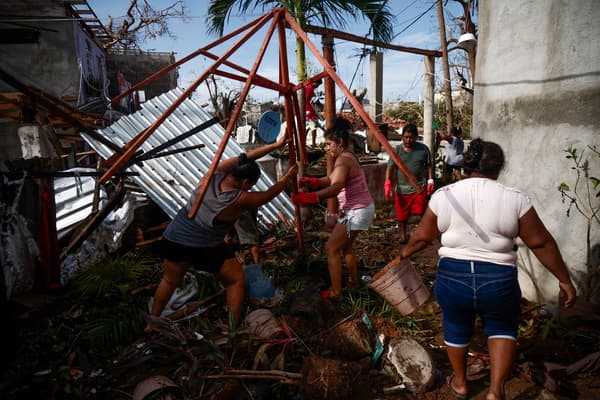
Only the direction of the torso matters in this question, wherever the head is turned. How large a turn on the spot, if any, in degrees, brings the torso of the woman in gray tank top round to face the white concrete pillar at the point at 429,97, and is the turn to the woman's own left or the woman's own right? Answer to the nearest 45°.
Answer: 0° — they already face it

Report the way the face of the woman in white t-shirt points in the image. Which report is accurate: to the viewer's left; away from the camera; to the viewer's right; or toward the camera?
away from the camera

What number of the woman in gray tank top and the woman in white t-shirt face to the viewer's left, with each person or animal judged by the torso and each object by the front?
0

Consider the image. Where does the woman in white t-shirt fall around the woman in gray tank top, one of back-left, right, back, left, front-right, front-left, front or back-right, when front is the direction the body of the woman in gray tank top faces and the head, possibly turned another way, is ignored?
right

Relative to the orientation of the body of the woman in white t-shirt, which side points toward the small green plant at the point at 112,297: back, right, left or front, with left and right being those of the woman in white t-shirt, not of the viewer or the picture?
left

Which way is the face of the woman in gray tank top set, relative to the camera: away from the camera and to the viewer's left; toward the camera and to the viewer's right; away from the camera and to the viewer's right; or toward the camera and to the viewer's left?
away from the camera and to the viewer's right

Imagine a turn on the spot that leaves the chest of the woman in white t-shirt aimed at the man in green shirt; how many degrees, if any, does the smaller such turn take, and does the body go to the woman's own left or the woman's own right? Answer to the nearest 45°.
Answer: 0° — they already face them

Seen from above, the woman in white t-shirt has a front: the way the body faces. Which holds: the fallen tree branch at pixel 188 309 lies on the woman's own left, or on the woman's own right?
on the woman's own left

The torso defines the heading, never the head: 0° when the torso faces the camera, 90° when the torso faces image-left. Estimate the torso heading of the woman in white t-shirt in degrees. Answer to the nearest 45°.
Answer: approximately 180°

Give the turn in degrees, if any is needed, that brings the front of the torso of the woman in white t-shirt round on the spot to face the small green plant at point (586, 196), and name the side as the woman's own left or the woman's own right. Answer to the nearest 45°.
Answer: approximately 45° to the woman's own right

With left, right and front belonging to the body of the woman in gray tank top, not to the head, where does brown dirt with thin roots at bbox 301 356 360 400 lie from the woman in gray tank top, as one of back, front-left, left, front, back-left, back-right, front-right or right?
right

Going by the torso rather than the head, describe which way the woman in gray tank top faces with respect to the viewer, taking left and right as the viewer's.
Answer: facing away from the viewer and to the right of the viewer
